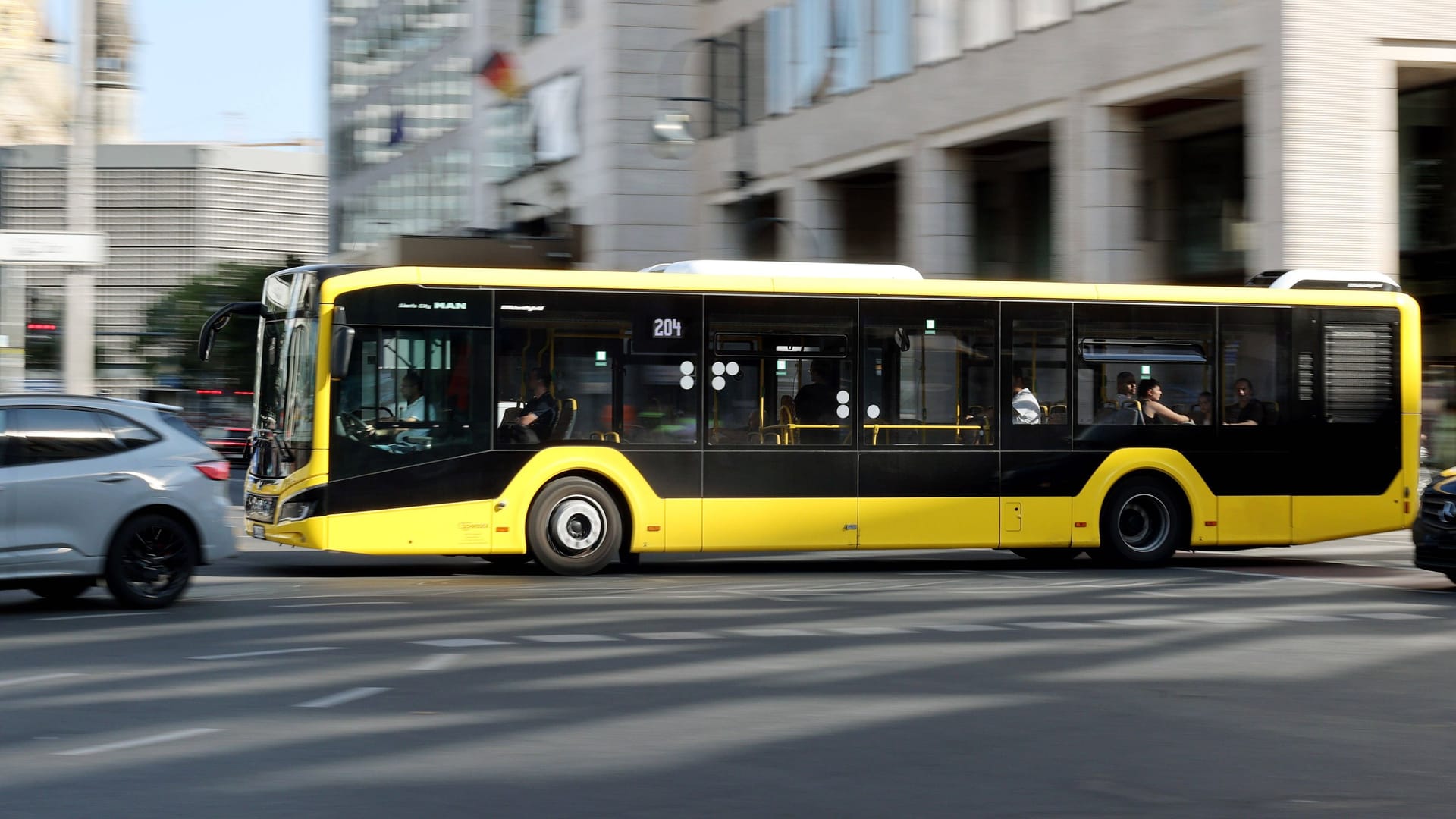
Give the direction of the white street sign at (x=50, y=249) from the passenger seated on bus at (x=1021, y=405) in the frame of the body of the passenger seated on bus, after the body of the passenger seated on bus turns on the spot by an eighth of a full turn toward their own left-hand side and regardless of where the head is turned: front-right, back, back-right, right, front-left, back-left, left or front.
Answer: front-right

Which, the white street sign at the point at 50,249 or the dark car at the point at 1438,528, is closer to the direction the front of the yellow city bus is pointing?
the white street sign

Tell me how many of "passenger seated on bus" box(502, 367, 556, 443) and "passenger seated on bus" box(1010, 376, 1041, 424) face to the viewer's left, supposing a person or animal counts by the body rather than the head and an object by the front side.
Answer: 2

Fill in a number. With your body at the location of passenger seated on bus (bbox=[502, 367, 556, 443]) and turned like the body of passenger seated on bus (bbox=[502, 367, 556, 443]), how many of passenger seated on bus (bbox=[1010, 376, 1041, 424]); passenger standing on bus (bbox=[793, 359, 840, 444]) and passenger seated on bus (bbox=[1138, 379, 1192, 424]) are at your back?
3

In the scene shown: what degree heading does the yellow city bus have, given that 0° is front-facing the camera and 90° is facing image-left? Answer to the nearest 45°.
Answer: approximately 90°

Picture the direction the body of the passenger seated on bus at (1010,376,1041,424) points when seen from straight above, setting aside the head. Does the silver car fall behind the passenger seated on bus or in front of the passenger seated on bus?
in front

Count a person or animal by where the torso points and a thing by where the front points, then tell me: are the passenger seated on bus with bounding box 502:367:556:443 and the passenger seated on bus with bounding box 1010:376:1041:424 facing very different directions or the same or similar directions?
same or similar directions

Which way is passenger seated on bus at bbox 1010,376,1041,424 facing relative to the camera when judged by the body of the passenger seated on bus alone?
to the viewer's left

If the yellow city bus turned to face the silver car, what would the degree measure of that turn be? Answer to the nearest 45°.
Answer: approximately 45° to its left

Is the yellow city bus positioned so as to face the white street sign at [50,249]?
yes

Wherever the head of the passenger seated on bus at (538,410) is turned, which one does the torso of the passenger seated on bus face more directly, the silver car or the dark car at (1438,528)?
the silver car

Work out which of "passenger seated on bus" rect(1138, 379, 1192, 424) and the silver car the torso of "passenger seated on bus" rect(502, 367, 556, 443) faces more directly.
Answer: the silver car

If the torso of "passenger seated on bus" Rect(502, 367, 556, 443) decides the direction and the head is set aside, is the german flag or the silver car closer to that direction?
the silver car

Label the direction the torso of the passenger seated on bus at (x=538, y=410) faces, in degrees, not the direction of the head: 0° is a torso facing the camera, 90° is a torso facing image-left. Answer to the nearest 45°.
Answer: approximately 90°

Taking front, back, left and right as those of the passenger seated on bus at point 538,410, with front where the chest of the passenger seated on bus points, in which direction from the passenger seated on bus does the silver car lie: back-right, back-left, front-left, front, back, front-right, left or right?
front-left
